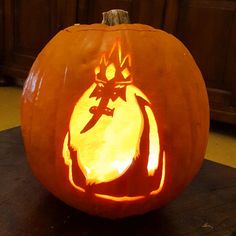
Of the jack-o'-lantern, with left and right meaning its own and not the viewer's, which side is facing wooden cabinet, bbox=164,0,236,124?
back

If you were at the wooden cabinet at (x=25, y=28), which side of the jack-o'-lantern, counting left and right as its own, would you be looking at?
back

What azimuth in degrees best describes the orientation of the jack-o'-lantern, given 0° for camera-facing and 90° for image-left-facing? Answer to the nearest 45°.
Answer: approximately 0°

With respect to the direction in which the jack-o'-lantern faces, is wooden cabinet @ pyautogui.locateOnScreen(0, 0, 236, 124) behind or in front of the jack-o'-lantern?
behind
